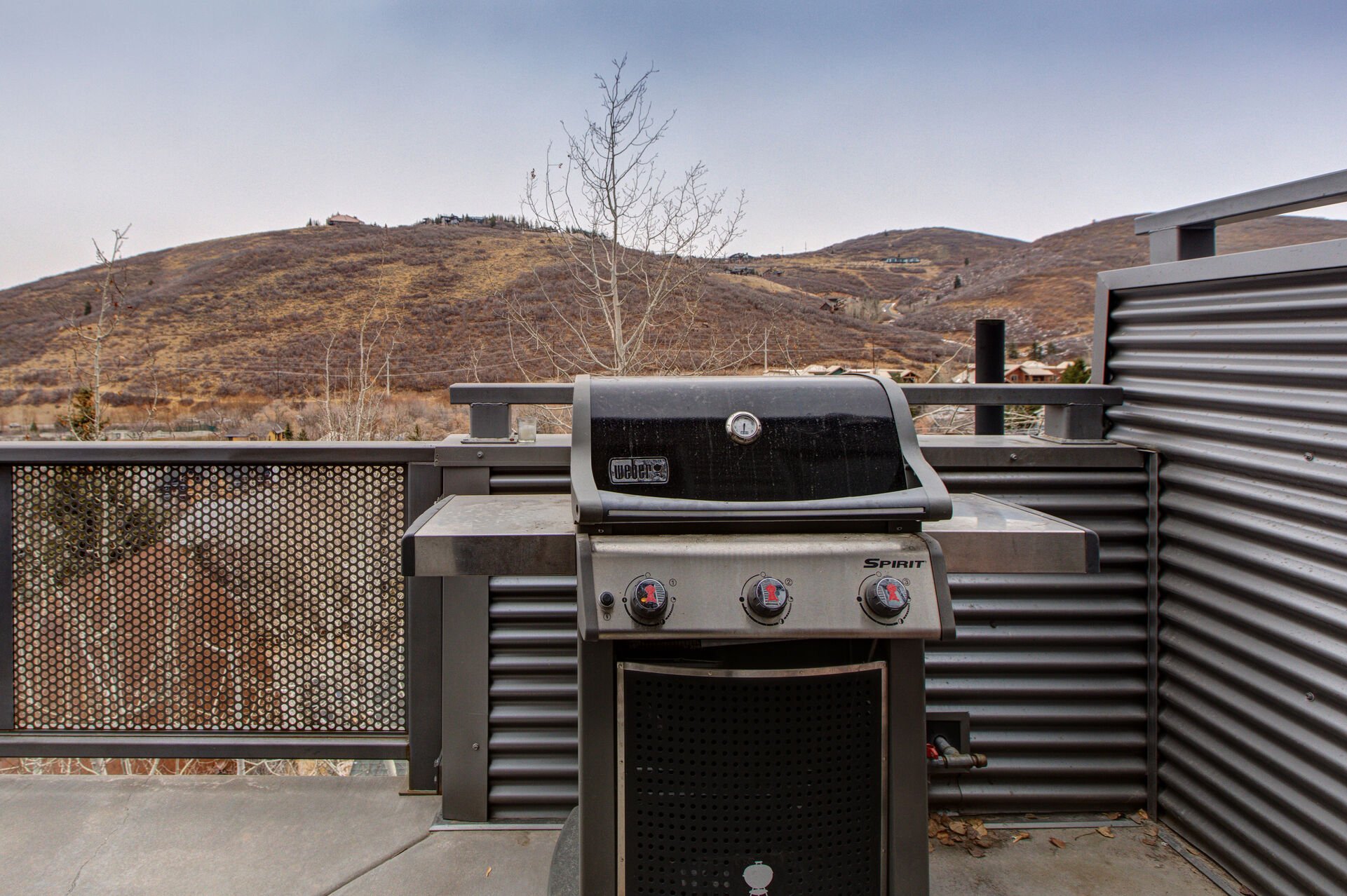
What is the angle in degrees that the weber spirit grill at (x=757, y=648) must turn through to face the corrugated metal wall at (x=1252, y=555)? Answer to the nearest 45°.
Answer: approximately 135° to its left

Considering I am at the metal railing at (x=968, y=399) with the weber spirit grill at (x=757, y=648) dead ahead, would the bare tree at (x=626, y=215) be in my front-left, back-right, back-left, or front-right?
back-right

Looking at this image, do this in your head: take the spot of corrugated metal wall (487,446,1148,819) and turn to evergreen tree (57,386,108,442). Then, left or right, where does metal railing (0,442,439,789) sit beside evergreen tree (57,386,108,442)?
left

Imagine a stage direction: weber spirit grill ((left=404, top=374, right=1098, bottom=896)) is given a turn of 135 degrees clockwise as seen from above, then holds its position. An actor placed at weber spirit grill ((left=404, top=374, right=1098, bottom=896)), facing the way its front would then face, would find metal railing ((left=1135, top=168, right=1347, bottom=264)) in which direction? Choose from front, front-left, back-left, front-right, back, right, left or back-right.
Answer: right

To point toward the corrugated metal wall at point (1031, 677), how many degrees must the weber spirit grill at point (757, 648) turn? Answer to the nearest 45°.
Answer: approximately 135° to its left

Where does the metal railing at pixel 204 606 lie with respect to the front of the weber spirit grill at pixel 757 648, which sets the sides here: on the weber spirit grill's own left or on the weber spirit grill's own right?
on the weber spirit grill's own right

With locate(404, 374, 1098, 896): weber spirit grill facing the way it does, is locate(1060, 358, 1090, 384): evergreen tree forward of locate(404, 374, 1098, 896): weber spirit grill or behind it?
behind

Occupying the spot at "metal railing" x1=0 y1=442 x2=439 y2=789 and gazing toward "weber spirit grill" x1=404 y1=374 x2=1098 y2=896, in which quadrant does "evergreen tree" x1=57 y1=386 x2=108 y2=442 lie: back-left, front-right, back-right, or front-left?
back-left

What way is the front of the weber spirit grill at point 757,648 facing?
toward the camera
